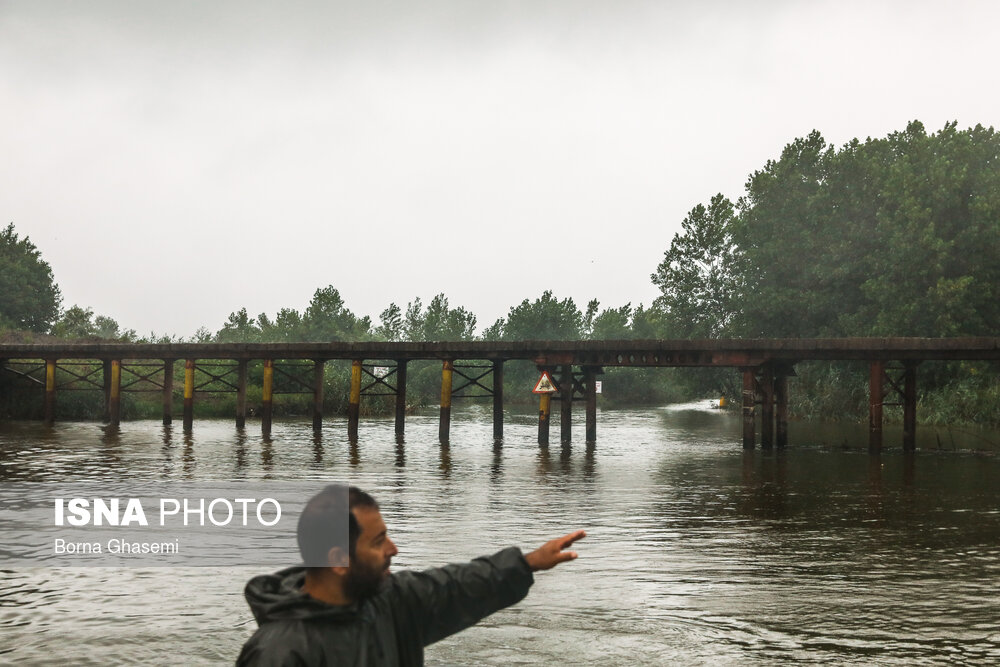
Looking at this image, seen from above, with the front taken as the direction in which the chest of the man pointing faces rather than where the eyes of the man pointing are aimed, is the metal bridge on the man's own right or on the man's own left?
on the man's own left

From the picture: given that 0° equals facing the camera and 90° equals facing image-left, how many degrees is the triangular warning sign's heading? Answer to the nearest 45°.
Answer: approximately 0°

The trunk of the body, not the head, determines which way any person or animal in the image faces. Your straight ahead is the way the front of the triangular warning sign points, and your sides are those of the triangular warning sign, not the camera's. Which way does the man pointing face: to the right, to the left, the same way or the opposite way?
to the left

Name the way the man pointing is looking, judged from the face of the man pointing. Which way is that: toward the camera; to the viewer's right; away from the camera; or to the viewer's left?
to the viewer's right

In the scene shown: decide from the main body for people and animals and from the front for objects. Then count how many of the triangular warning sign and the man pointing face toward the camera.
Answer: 1

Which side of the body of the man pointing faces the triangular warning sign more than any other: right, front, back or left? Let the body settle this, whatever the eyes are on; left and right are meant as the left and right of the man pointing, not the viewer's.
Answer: left

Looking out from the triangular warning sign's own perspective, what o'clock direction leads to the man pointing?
The man pointing is roughly at 12 o'clock from the triangular warning sign.

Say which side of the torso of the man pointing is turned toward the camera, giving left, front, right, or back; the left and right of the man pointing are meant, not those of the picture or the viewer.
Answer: right
